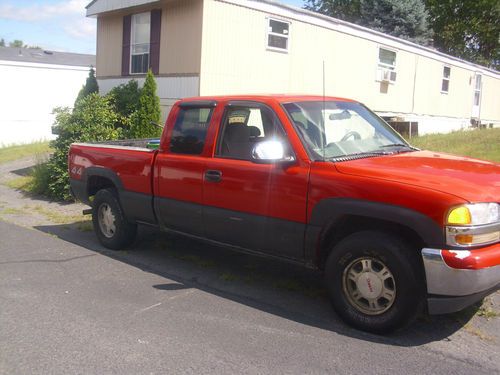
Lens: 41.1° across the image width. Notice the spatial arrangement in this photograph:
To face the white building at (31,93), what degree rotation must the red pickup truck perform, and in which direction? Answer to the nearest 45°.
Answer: approximately 180°

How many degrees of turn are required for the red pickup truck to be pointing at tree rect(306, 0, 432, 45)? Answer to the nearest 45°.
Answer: approximately 135° to its left

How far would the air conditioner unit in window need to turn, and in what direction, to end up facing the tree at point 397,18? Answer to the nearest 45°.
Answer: approximately 135° to its left

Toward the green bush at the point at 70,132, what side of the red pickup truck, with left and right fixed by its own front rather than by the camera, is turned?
back

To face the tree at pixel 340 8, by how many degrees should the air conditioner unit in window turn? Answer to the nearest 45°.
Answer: approximately 135° to its left

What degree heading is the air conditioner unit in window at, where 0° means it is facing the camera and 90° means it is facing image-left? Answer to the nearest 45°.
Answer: approximately 315°

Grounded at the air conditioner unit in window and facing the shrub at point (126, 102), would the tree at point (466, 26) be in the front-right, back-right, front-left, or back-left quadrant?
back-right

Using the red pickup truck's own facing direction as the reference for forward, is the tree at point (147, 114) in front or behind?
behind

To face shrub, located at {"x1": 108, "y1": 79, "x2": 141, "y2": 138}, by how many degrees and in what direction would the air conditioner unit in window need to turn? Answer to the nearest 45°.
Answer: approximately 90° to its right

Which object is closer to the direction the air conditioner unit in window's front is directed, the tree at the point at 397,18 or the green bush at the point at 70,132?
the green bush
